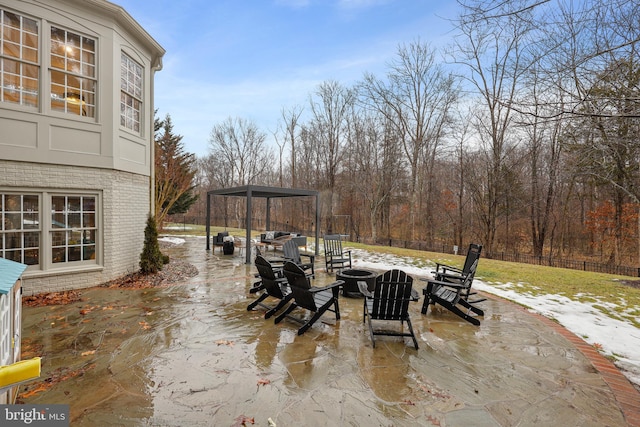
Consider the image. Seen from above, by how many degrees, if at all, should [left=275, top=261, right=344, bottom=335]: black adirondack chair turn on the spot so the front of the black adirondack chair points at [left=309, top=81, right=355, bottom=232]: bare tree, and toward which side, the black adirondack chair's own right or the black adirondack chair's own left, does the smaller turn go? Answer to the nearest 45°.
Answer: approximately 45° to the black adirondack chair's own left

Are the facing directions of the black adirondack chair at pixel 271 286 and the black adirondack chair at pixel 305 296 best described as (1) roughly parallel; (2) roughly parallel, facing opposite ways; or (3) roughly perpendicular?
roughly parallel

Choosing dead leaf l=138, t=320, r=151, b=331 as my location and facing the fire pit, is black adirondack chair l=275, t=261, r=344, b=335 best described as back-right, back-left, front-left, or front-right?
front-right

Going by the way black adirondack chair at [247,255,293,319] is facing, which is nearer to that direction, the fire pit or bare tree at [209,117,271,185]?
the fire pit

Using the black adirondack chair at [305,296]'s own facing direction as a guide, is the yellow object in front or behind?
behind

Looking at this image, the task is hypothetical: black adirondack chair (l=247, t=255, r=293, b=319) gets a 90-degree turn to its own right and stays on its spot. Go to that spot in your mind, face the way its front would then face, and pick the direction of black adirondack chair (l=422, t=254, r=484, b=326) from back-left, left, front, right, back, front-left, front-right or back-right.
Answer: front-left

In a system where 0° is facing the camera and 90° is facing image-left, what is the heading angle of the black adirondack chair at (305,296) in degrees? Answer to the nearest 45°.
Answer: approximately 225°

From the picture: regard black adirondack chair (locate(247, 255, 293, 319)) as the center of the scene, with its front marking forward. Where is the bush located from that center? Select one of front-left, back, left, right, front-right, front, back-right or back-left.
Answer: left

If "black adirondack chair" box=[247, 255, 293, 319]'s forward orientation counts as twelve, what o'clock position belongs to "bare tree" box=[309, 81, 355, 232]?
The bare tree is roughly at 11 o'clock from the black adirondack chair.

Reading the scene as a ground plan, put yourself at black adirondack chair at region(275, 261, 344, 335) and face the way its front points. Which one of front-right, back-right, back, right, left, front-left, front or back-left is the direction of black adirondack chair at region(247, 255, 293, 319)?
left

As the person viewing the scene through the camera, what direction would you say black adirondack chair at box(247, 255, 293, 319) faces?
facing away from the viewer and to the right of the viewer

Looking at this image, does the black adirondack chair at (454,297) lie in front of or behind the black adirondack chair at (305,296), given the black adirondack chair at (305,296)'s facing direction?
in front

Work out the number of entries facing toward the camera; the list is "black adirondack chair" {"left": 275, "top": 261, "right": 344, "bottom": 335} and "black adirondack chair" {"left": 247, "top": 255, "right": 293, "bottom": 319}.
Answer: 0

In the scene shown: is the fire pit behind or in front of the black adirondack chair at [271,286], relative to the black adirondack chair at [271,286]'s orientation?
in front

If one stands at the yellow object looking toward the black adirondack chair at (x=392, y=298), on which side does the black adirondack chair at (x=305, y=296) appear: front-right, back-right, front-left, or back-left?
front-left

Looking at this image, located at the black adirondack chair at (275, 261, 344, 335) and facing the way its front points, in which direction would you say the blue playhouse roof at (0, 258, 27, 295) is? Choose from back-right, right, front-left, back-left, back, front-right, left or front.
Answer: back

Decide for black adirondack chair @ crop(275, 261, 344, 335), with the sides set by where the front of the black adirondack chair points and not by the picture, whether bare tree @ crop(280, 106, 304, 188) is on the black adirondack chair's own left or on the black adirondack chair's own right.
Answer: on the black adirondack chair's own left
